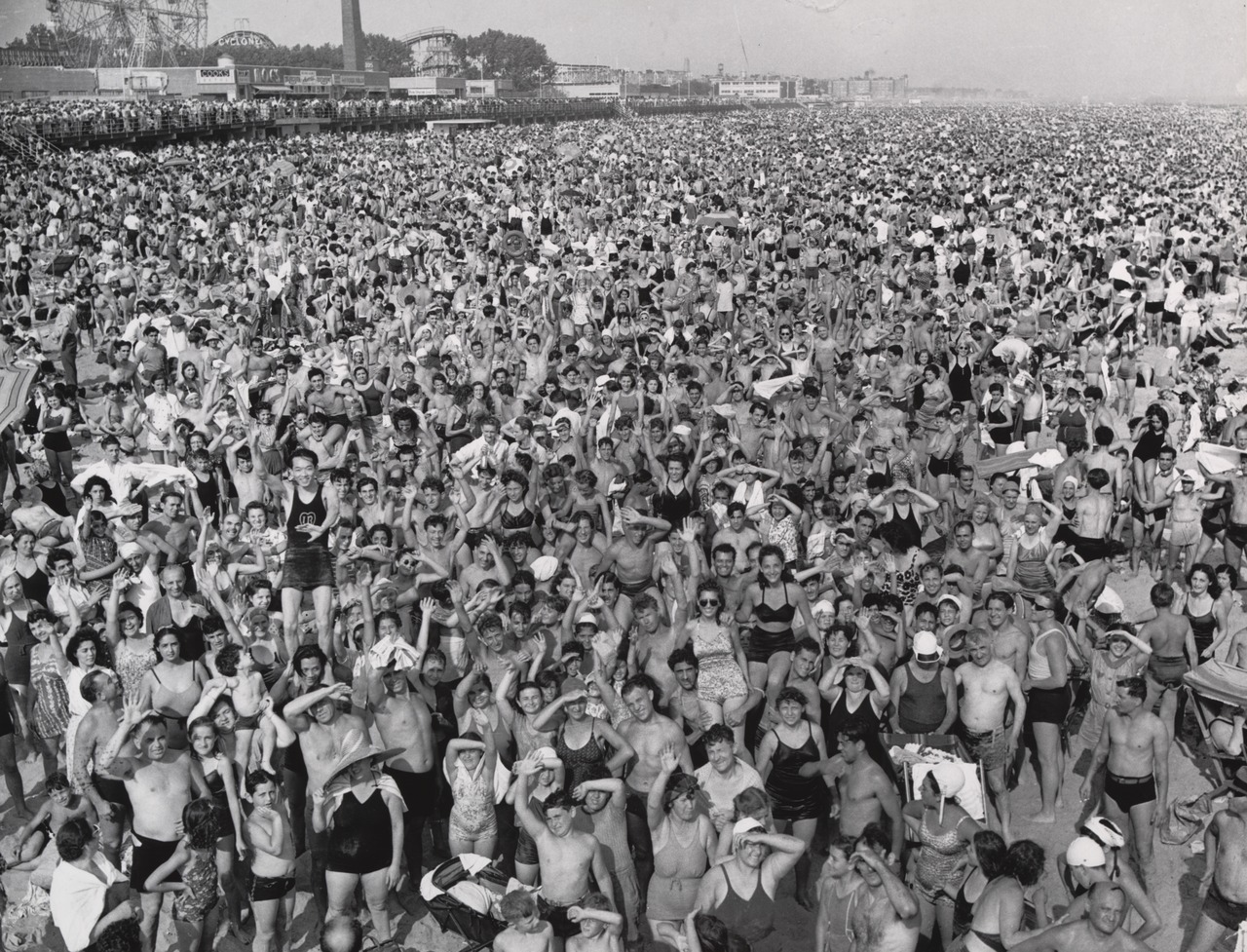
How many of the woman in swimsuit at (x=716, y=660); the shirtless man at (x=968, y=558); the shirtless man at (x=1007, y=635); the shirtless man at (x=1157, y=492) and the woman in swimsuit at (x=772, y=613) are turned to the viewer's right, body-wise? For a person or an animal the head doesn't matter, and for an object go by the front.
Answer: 0

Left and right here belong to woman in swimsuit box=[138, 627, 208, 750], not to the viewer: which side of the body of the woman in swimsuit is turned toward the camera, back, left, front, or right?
front

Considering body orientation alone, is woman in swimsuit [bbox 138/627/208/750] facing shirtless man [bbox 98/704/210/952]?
yes

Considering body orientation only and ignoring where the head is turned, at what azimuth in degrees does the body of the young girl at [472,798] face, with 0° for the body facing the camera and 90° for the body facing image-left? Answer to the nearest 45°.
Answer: approximately 0°

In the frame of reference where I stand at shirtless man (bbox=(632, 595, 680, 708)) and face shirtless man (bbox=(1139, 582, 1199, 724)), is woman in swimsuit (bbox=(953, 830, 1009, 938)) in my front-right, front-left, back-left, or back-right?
front-right

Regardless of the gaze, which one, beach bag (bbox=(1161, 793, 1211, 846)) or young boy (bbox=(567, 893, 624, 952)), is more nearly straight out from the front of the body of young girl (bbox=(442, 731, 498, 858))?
the young boy

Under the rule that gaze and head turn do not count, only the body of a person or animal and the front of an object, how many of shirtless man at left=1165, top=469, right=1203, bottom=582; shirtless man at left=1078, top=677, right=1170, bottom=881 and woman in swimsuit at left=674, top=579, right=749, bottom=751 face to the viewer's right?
0

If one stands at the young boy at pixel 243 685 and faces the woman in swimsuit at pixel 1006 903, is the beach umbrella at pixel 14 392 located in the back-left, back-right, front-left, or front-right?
back-left

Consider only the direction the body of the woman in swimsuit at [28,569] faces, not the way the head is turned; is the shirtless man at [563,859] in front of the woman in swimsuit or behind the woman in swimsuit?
in front

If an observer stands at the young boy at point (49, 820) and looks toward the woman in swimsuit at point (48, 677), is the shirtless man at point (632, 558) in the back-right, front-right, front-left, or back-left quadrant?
front-right

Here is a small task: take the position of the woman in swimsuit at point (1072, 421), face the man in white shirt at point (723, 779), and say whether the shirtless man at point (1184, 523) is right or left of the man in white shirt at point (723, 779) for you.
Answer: left

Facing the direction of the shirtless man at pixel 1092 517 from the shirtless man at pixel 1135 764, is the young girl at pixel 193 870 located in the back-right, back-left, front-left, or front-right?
back-left

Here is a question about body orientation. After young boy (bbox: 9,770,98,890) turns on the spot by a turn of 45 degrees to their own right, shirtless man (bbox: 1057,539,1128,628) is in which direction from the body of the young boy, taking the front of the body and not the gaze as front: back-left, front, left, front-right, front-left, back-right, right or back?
back-left

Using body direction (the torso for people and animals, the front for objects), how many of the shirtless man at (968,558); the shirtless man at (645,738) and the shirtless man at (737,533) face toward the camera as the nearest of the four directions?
3

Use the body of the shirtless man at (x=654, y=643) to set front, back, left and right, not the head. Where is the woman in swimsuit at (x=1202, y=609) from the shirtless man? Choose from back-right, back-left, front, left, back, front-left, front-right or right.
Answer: back-left

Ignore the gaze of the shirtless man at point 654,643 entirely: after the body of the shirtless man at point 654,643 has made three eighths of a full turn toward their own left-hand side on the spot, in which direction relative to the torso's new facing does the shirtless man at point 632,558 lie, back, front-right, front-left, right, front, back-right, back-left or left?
left

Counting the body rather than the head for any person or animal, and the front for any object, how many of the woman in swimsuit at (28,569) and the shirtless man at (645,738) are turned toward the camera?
2
